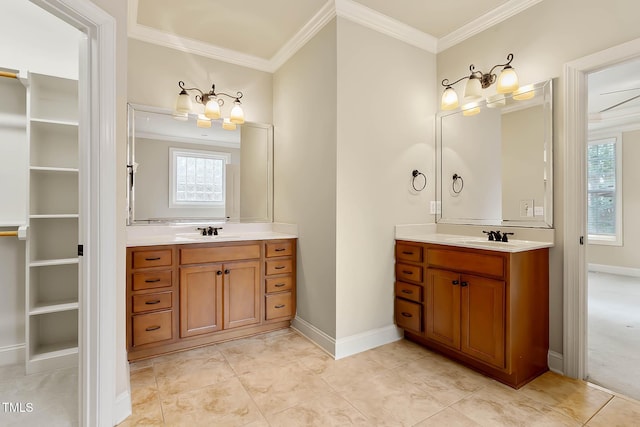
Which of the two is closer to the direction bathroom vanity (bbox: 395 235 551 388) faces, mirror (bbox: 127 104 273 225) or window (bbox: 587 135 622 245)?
the mirror

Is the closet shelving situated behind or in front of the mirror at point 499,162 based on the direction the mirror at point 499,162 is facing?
in front

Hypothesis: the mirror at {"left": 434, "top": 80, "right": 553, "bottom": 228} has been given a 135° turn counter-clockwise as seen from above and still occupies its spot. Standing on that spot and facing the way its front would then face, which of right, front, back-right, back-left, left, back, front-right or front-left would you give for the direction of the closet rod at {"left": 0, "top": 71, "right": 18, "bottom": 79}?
back-right

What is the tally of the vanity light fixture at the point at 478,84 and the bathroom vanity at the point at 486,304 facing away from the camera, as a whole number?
0

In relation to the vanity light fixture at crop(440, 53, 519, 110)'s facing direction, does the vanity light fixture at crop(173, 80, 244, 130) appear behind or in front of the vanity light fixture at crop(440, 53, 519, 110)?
in front

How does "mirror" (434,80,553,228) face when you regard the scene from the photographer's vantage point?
facing the viewer and to the left of the viewer

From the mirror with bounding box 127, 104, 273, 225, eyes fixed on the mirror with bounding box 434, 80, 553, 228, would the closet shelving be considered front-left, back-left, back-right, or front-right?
back-right

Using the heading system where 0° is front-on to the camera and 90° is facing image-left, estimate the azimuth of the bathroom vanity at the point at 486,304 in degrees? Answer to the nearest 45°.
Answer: approximately 45°
